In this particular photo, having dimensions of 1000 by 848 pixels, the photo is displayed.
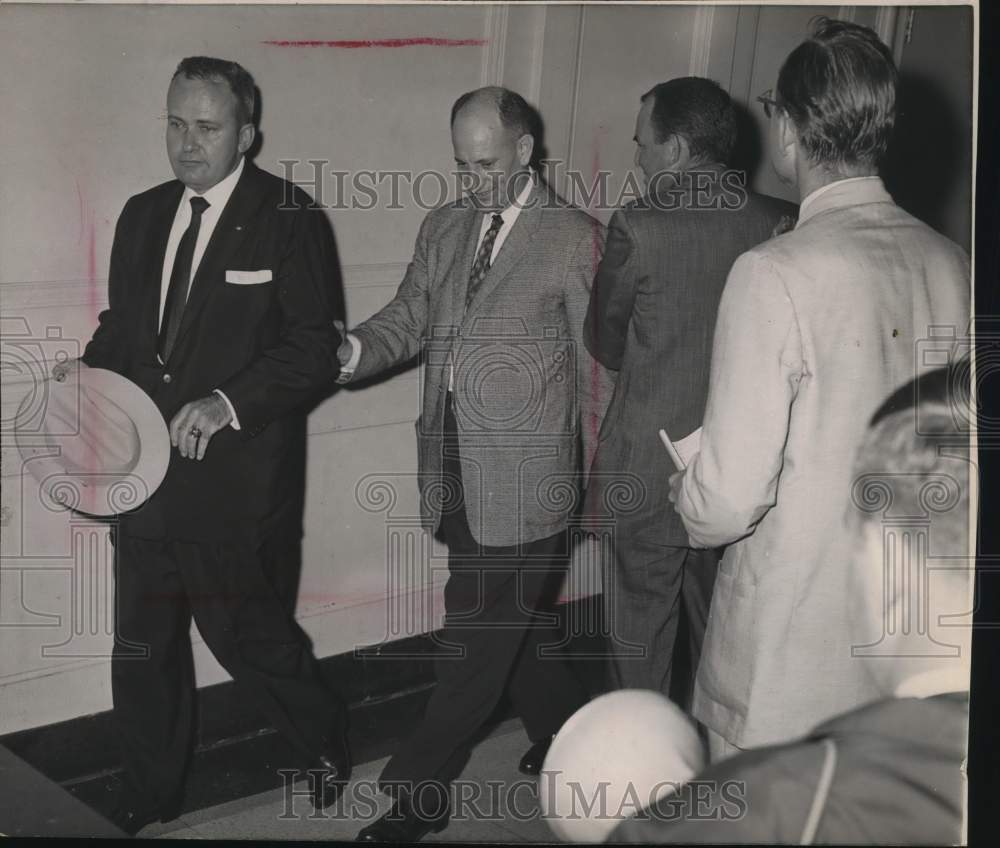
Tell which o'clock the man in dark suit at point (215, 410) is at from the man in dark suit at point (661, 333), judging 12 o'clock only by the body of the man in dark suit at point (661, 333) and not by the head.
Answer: the man in dark suit at point (215, 410) is roughly at 10 o'clock from the man in dark suit at point (661, 333).

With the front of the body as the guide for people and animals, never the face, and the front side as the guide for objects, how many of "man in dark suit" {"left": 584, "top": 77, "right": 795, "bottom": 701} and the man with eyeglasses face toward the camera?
0

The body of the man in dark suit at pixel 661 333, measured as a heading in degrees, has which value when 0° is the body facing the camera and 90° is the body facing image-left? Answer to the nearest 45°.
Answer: approximately 135°

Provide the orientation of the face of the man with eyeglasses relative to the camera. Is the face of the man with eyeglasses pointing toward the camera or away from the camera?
away from the camera

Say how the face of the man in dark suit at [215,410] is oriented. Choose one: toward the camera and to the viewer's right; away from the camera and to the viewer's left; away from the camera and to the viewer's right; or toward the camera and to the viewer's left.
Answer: toward the camera and to the viewer's left

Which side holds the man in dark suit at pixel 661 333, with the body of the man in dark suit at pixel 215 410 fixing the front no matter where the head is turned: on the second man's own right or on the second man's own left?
on the second man's own left

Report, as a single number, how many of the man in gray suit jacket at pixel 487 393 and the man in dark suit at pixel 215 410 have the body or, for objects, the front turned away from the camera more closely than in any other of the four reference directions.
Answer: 0

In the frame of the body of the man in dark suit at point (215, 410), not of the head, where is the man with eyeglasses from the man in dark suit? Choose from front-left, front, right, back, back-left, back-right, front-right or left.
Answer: left

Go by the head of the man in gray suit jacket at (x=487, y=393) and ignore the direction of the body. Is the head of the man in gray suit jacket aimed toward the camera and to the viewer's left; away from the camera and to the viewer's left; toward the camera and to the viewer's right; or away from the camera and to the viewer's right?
toward the camera and to the viewer's left
